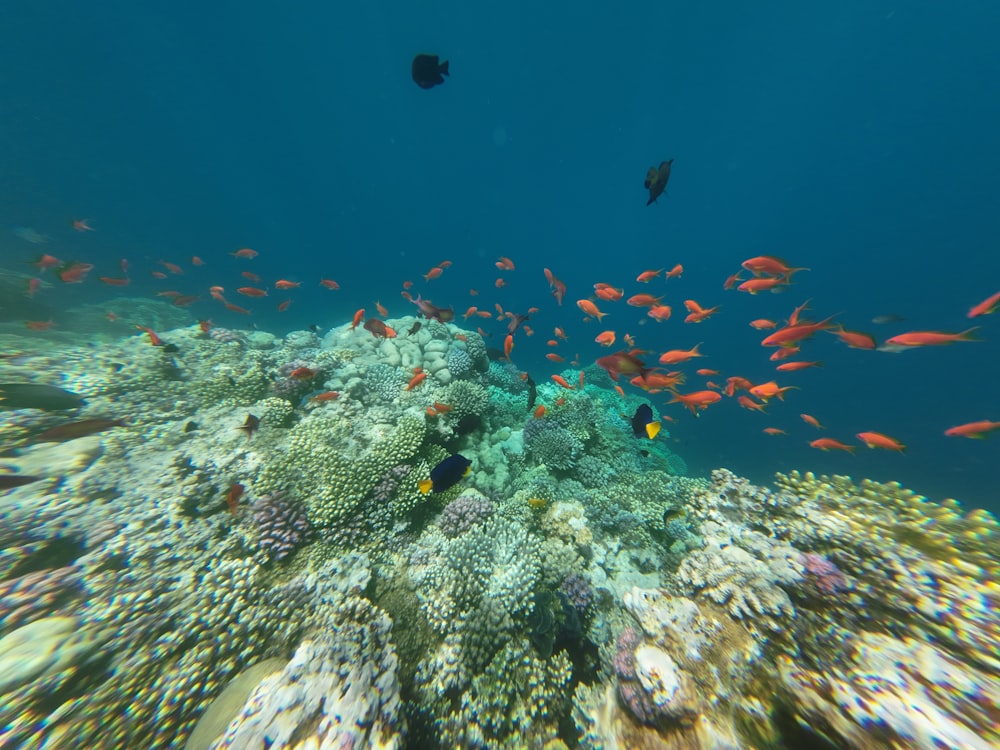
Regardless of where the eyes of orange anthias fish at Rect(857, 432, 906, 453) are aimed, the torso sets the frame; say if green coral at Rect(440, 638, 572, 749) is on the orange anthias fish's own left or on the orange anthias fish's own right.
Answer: on the orange anthias fish's own left

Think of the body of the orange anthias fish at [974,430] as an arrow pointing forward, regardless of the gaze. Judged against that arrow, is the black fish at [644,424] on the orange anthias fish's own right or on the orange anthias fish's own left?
on the orange anthias fish's own left

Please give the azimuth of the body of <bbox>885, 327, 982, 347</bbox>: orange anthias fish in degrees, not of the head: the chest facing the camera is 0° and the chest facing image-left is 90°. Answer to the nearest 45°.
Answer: approximately 90°

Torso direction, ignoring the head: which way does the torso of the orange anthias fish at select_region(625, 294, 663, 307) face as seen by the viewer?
to the viewer's left

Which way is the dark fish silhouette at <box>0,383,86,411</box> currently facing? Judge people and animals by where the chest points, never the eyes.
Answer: to the viewer's right

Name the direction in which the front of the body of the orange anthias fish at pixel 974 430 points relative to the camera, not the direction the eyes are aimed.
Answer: to the viewer's left

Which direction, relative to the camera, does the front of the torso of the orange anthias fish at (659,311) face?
to the viewer's left
